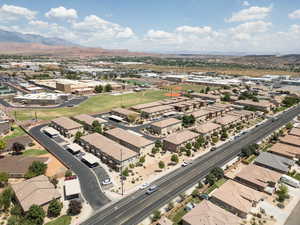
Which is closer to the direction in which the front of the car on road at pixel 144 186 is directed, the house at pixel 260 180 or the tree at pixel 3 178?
the tree

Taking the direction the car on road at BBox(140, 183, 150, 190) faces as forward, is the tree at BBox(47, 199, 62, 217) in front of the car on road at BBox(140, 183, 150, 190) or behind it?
in front

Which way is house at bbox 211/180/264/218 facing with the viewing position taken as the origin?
facing the viewer and to the right of the viewer

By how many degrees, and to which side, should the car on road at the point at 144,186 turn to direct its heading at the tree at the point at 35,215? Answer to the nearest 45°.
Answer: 0° — it already faces it

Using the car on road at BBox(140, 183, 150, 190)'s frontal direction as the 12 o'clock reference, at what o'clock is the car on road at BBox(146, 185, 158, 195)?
the car on road at BBox(146, 185, 158, 195) is roughly at 9 o'clock from the car on road at BBox(140, 183, 150, 190).

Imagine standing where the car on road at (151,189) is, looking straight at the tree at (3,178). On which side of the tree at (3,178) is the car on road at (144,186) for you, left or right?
right

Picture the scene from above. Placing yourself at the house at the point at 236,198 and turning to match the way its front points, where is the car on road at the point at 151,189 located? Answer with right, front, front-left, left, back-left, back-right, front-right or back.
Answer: back-right
